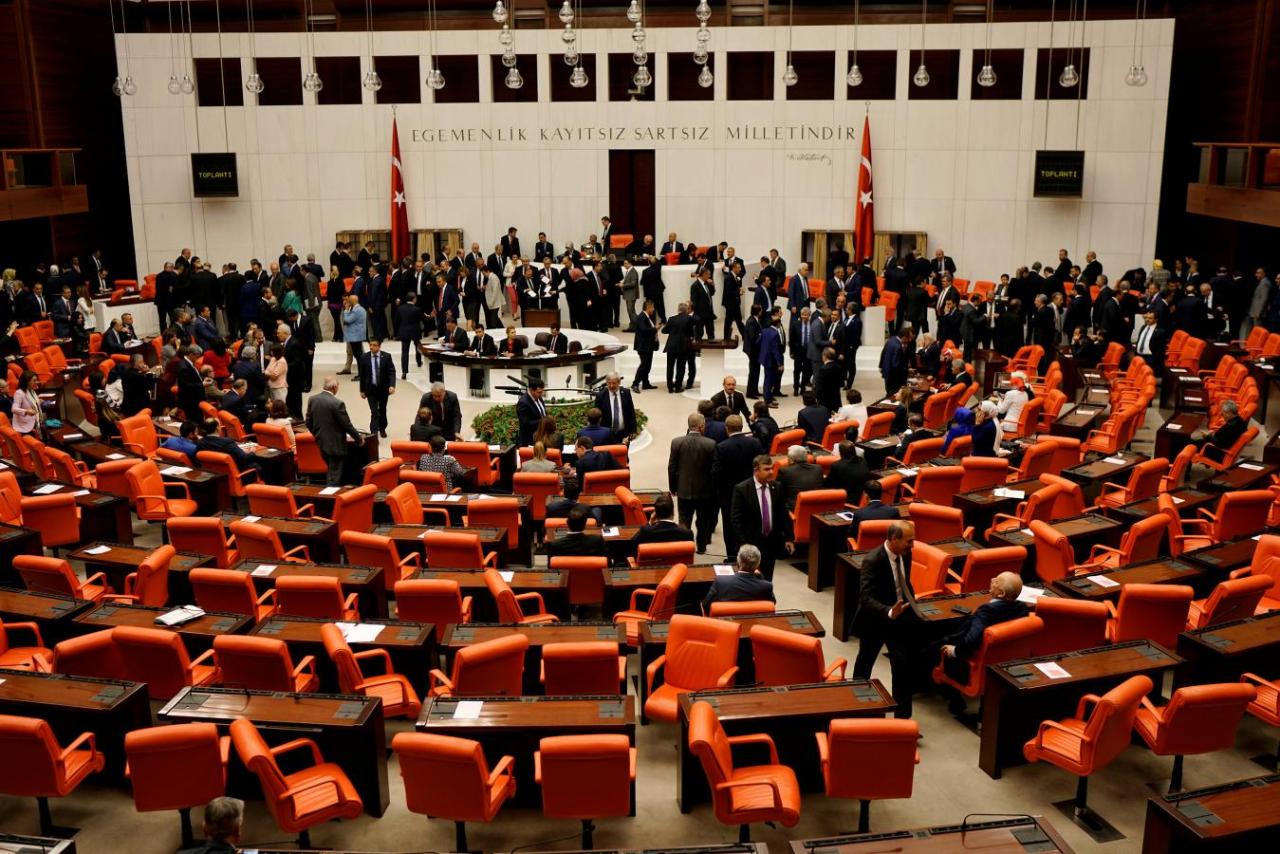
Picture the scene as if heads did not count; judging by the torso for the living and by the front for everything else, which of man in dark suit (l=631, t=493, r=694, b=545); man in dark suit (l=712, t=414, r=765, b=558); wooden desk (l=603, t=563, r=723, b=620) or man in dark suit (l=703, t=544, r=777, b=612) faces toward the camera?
the wooden desk

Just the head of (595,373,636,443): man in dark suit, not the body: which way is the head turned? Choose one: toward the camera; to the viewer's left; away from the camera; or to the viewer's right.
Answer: toward the camera

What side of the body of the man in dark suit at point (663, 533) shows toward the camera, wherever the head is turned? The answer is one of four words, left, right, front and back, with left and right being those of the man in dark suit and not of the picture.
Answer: back

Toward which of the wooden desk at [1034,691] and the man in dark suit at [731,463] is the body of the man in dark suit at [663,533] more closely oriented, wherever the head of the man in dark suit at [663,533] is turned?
the man in dark suit

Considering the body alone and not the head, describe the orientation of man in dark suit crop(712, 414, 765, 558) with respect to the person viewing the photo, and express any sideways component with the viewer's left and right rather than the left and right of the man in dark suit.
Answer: facing away from the viewer

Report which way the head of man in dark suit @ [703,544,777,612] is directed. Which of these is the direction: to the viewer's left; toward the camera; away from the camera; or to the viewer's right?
away from the camera

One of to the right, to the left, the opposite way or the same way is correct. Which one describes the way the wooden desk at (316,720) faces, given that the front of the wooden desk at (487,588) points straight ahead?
the same way

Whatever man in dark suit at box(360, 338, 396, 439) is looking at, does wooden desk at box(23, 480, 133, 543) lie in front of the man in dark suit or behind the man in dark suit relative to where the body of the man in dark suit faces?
in front

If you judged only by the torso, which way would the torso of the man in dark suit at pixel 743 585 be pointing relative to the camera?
away from the camera

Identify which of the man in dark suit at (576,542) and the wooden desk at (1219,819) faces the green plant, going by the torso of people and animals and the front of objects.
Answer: the man in dark suit

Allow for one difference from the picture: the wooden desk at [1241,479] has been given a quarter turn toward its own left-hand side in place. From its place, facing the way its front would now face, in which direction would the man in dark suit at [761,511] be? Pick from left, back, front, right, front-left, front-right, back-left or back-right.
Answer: back

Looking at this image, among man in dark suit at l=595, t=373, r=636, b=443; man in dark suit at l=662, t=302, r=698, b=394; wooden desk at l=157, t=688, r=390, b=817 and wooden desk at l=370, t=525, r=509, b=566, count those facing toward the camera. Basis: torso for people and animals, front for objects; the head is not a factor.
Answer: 3

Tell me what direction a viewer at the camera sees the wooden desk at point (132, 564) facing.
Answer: facing the viewer and to the left of the viewer

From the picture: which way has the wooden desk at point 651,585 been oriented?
toward the camera

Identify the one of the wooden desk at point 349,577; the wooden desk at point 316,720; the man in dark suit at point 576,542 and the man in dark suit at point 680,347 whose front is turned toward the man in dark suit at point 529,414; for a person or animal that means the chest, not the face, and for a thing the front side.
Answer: the man in dark suit at point 576,542

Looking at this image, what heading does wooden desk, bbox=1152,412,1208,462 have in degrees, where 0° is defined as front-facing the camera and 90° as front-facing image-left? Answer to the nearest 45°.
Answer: approximately 315°

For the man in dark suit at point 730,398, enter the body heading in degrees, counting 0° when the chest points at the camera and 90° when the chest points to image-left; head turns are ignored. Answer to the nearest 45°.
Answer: approximately 0°

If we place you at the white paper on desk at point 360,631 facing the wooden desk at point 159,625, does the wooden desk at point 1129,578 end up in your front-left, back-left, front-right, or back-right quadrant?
back-right

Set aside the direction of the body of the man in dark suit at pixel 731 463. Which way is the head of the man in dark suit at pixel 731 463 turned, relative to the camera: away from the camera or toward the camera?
away from the camera

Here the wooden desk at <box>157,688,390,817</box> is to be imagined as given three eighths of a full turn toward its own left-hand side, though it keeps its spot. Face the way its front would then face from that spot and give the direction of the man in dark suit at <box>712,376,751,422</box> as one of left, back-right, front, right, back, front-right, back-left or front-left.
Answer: front
